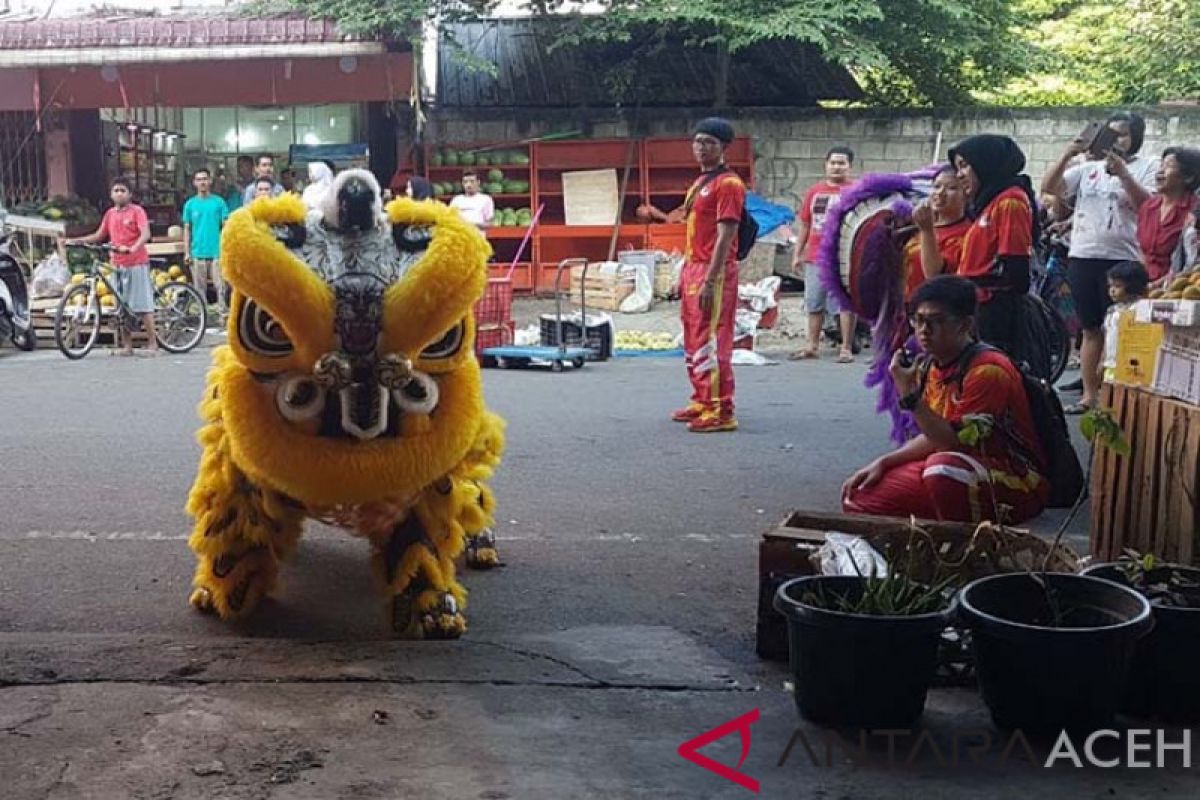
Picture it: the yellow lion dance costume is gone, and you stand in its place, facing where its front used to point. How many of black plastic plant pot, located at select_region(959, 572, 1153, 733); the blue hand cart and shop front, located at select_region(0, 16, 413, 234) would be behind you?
2

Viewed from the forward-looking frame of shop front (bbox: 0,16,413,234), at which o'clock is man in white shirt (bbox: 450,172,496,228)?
The man in white shirt is roughly at 10 o'clock from the shop front.

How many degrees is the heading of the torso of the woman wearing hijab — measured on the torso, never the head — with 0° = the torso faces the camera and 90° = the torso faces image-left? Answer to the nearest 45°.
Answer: approximately 90°

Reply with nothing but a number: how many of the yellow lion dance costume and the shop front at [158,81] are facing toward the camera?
2

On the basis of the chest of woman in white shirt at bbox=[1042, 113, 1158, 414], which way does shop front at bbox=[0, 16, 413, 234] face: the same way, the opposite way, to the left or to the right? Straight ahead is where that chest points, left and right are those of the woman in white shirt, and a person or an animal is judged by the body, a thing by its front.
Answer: to the left

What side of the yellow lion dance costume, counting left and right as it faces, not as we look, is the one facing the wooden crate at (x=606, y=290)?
back

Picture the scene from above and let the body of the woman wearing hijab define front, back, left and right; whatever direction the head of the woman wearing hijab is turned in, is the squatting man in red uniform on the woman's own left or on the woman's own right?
on the woman's own left

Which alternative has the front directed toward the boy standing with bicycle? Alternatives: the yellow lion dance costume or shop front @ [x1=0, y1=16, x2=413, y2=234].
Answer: the shop front

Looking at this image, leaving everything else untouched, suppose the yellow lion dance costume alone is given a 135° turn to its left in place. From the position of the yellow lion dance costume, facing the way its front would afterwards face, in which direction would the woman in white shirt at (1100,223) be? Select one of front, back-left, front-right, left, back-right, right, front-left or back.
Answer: front

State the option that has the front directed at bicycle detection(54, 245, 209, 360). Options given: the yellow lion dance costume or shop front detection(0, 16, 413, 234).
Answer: the shop front

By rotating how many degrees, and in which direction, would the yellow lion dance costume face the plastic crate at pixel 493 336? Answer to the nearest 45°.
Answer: approximately 180°

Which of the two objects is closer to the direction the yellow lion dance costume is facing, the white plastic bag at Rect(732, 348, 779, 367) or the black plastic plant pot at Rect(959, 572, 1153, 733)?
the black plastic plant pot

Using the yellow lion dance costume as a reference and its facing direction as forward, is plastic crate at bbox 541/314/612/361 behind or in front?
behind

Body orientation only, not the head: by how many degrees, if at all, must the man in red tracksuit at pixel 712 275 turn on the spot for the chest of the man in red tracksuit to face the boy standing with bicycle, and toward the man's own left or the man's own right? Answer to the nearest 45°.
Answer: approximately 90° to the man's own right
